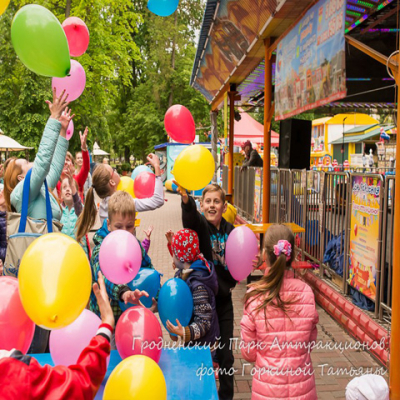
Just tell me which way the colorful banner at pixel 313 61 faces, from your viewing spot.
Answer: facing the viewer and to the left of the viewer

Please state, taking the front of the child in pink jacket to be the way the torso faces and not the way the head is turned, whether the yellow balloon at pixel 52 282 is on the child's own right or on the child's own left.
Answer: on the child's own left

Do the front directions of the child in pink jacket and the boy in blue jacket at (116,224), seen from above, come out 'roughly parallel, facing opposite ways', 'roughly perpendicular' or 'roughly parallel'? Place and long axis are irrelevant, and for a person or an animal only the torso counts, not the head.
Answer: roughly parallel, facing opposite ways

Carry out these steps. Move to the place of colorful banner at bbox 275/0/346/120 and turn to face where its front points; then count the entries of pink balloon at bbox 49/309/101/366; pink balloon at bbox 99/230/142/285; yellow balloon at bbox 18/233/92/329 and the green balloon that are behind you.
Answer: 0

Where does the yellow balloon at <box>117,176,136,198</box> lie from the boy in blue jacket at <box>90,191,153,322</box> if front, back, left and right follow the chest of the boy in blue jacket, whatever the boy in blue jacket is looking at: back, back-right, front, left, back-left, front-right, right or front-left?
back

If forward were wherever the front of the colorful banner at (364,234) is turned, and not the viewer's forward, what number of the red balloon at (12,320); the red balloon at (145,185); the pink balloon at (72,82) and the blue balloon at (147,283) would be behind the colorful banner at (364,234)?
0

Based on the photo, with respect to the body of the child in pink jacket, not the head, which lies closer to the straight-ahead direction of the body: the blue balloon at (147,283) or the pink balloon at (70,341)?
the blue balloon

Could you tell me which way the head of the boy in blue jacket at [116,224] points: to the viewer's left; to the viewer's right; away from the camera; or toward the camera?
toward the camera

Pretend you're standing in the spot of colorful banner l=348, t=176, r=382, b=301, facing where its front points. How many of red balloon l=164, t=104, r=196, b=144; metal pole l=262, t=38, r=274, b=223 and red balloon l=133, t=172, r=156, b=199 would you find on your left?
0

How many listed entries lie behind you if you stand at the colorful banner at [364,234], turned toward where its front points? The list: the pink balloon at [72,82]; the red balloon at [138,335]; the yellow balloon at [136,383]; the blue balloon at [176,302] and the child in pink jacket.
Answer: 0

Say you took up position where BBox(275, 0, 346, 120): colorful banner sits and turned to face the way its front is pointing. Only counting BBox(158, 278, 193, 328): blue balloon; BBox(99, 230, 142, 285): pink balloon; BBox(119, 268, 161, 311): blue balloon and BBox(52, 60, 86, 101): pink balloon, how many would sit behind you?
0

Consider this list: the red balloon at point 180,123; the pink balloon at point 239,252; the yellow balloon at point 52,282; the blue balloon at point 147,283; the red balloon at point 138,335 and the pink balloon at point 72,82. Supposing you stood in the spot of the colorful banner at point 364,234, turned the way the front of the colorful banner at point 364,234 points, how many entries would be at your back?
0

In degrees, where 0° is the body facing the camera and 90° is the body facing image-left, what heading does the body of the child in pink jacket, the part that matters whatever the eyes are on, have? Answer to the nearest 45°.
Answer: approximately 180°

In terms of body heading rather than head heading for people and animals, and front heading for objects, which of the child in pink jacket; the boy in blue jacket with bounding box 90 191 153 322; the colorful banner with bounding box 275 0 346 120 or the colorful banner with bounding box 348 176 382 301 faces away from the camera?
the child in pink jacket

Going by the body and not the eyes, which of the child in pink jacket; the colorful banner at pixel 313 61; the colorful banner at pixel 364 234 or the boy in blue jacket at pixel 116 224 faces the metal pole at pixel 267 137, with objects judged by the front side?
the child in pink jacket

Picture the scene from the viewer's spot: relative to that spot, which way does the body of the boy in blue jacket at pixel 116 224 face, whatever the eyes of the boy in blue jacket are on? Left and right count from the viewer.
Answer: facing the viewer

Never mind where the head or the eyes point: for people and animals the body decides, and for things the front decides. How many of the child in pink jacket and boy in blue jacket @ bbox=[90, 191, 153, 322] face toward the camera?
1
